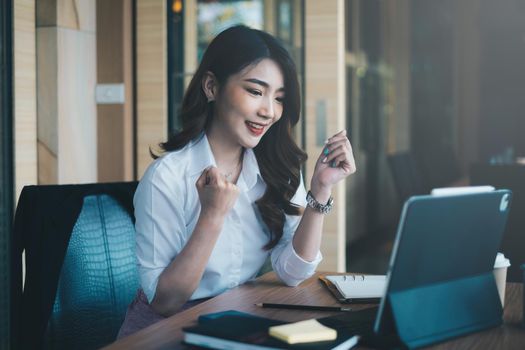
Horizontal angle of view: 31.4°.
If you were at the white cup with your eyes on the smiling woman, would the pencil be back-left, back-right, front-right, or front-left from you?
front-left

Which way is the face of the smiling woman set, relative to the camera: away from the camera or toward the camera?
toward the camera

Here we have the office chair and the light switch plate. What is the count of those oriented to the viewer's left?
0

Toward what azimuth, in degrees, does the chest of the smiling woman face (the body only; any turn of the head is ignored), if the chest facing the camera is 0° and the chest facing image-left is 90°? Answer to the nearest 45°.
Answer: approximately 315°

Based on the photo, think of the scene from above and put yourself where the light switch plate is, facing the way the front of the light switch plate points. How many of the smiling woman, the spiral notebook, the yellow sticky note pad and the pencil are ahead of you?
4

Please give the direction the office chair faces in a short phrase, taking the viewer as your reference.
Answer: facing the viewer and to the right of the viewer

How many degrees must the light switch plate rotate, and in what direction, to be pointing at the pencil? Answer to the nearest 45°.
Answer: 0° — it already faces it

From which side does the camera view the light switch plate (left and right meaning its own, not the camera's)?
front

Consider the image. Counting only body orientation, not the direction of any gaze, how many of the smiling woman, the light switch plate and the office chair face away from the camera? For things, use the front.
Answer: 0

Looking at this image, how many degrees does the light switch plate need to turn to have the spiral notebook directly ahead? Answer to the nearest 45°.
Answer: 0° — it already faces it

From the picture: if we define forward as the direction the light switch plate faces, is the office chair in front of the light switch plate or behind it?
in front

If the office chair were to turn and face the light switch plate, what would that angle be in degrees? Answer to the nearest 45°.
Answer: approximately 135° to its left
